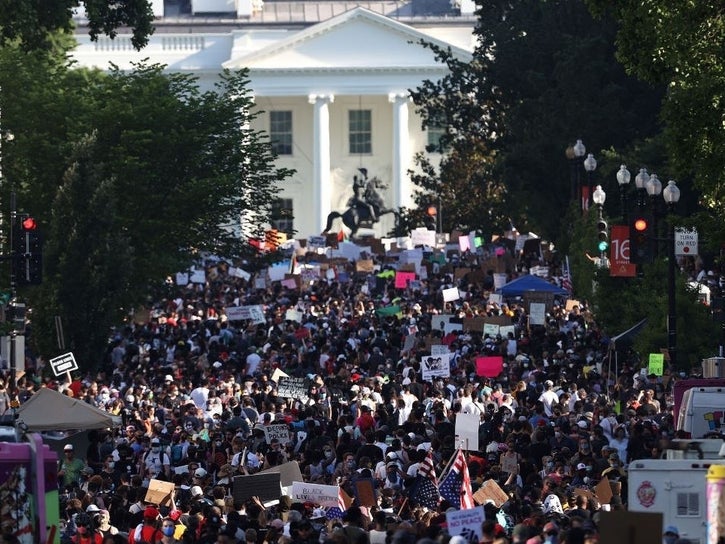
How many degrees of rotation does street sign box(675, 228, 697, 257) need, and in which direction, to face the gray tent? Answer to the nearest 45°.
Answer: approximately 45° to its right

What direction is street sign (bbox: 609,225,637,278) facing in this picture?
toward the camera

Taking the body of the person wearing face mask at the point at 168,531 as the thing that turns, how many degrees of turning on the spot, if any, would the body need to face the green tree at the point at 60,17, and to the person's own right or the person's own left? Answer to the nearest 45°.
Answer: approximately 180°

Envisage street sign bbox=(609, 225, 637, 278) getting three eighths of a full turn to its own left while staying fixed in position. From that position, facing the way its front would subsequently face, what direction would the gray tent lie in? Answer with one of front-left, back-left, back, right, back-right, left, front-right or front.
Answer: back

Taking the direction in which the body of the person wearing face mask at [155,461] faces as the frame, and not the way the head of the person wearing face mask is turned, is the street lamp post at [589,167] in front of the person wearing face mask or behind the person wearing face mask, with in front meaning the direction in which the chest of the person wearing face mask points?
behind

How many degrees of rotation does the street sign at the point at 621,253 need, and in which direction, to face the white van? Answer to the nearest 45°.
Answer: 0° — it already faces it

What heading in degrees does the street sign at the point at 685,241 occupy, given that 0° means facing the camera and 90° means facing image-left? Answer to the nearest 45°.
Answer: approximately 0°

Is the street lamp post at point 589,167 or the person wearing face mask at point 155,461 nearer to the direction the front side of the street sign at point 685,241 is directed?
the person wearing face mask
